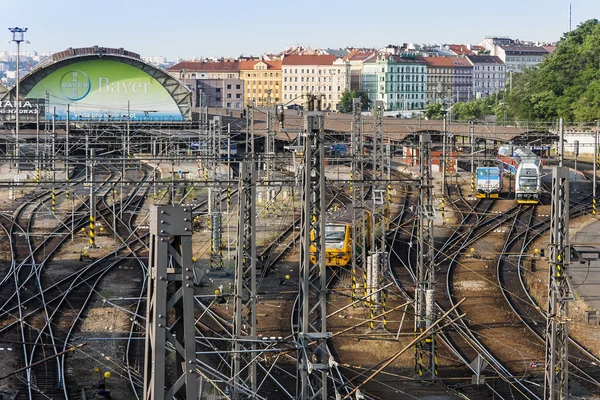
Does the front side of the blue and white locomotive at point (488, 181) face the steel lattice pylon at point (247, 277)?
yes

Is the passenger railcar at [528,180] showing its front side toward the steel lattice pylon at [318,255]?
yes

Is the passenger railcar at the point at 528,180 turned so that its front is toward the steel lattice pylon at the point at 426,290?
yes

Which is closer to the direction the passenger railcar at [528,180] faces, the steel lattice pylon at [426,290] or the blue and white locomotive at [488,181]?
the steel lattice pylon

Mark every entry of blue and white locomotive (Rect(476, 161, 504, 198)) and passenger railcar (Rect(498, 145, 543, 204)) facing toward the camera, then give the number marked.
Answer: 2

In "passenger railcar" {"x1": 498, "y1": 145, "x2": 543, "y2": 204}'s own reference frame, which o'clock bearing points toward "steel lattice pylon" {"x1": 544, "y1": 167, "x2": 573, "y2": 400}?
The steel lattice pylon is roughly at 12 o'clock from the passenger railcar.

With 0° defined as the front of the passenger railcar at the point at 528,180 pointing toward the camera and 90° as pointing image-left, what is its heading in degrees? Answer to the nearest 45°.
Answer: approximately 0°

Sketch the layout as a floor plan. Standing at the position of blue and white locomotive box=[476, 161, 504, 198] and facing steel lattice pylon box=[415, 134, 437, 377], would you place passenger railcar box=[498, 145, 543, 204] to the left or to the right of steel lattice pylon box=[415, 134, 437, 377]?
left

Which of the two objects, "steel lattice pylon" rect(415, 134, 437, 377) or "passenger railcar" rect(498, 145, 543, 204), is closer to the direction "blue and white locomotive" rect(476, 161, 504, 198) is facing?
the steel lattice pylon
